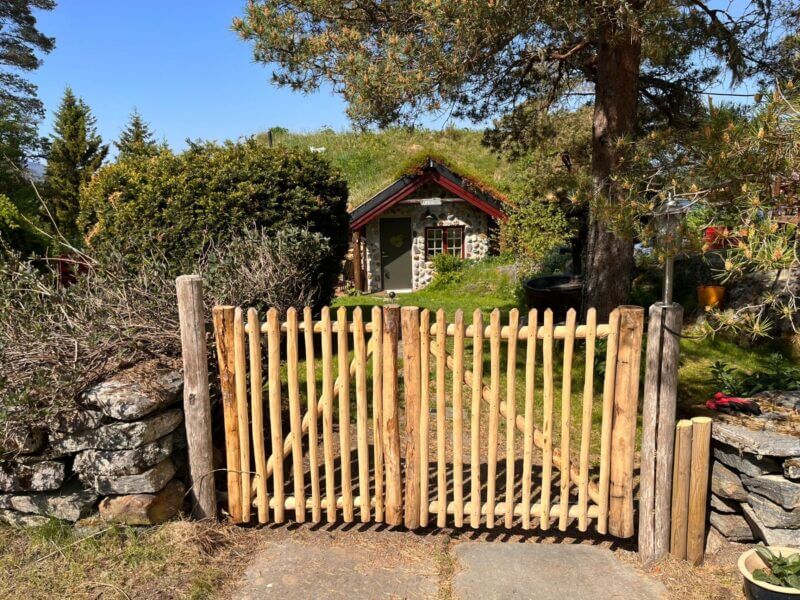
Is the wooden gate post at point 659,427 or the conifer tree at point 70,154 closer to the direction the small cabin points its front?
the wooden gate post

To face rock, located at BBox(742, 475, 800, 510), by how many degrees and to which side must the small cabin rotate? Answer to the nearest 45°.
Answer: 0° — it already faces it

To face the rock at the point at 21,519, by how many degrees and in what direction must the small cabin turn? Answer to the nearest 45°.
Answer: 0° — it already faces it

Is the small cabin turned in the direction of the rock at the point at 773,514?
yes

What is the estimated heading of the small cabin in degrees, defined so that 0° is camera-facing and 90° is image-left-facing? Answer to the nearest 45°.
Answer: approximately 0°

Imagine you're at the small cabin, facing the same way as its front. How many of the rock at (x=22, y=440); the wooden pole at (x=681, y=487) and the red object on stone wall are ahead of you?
3

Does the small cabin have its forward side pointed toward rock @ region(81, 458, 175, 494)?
yes

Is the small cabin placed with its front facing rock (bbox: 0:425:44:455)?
yes

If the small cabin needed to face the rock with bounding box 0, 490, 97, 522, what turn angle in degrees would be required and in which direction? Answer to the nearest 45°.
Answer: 0° — it already faces it
